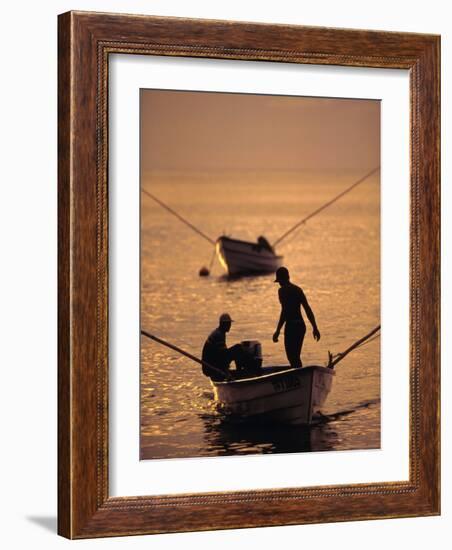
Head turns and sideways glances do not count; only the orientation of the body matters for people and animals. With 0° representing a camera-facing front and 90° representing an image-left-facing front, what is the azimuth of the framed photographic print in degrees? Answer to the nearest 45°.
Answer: approximately 315°
